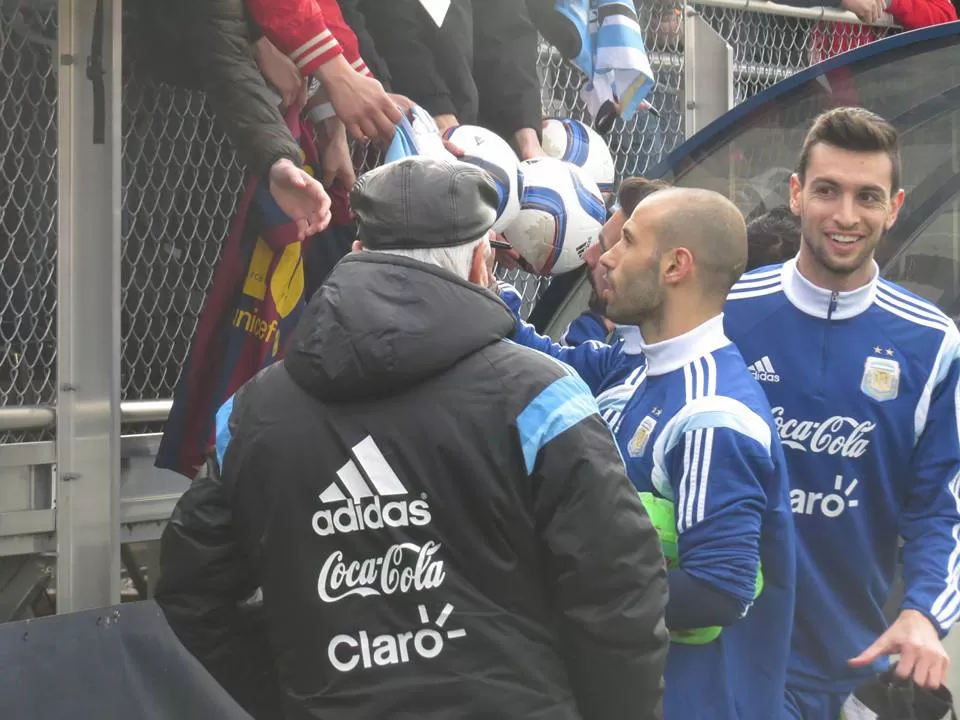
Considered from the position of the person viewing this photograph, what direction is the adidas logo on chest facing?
facing the viewer

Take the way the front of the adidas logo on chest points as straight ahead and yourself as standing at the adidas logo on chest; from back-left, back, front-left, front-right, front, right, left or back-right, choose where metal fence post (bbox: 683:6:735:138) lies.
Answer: back

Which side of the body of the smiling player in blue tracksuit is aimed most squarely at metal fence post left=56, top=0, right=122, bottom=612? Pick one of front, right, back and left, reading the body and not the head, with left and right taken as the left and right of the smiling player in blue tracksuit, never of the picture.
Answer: right

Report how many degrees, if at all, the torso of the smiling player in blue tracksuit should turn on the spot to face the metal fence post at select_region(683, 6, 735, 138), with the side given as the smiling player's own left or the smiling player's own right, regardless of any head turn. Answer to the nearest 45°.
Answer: approximately 180°

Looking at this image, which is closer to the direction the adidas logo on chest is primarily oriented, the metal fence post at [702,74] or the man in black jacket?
the man in black jacket

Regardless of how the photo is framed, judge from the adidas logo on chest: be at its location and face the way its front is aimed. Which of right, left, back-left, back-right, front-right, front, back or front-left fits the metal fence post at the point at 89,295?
right

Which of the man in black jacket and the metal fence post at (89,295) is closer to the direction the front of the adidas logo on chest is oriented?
the man in black jacket
